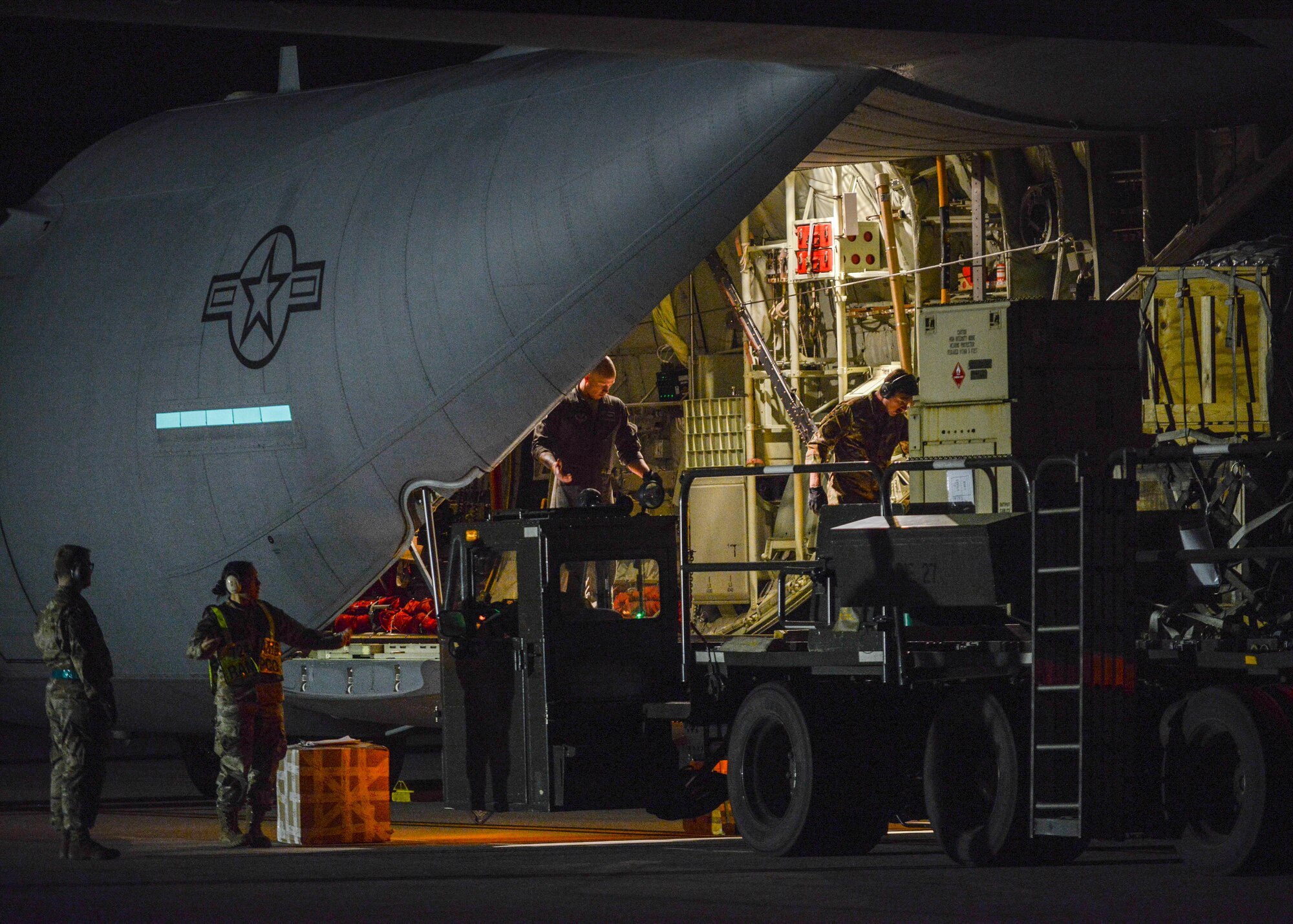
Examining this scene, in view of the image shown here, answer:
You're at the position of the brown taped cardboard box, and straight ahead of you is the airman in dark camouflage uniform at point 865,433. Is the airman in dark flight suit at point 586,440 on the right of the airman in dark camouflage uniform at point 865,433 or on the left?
left

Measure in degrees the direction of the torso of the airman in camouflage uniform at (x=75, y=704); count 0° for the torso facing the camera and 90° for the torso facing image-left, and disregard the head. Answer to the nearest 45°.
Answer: approximately 270°

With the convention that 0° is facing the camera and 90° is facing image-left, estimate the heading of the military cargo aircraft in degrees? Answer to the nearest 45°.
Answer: approximately 135°

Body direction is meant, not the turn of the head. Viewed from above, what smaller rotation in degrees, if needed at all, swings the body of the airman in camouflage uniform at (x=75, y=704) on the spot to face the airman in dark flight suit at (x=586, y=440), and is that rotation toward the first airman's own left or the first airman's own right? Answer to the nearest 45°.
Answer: approximately 45° to the first airman's own left

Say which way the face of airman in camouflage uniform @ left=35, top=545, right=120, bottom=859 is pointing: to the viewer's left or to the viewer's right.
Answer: to the viewer's right

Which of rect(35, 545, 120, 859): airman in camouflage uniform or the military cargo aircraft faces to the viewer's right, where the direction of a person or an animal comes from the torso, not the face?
the airman in camouflage uniform

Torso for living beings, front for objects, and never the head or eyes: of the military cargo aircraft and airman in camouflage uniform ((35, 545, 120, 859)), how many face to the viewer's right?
1
